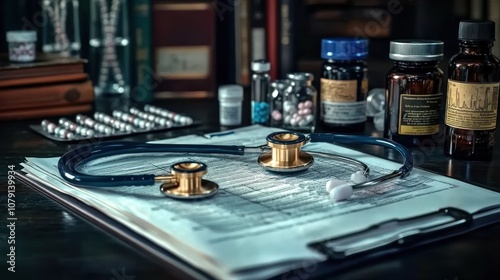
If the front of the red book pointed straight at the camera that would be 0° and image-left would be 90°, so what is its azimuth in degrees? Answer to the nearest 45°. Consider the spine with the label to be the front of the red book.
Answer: approximately 0°

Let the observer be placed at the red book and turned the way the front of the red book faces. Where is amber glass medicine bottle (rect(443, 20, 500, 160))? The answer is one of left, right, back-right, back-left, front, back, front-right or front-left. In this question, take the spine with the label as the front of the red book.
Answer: front-left

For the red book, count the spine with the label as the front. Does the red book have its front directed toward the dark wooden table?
yes

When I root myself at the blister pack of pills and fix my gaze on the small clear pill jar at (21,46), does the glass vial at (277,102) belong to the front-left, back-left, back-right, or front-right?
back-right

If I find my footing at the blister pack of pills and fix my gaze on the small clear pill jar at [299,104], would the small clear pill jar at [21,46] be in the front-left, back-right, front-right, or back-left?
back-left

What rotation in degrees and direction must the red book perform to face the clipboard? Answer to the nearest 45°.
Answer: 0° — it already faces it

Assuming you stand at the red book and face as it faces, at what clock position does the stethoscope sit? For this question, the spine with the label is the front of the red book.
The stethoscope is roughly at 12 o'clock from the red book.
